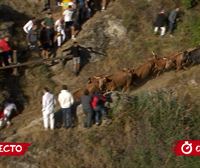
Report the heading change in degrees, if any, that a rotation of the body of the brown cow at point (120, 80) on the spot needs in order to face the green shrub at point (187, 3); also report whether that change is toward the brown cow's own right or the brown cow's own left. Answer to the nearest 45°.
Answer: approximately 135° to the brown cow's own right

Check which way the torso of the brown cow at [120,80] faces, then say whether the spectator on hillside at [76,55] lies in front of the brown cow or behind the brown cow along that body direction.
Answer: in front

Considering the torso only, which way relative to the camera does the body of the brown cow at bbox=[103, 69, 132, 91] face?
to the viewer's left

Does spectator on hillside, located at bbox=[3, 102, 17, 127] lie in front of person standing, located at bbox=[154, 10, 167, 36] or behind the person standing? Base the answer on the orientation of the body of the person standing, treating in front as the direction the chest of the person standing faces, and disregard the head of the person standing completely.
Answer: in front

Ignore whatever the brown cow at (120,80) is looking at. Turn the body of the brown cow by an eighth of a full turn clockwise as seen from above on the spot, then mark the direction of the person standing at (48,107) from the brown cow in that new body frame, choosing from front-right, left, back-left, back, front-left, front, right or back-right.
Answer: left

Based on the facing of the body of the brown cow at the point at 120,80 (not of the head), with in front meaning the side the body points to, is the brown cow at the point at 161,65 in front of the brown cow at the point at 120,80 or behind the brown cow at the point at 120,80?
behind

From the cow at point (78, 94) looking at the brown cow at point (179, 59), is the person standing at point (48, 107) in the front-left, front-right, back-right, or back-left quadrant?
back-right

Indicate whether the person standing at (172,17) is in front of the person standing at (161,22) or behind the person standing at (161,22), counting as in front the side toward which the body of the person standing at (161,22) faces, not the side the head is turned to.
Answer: behind

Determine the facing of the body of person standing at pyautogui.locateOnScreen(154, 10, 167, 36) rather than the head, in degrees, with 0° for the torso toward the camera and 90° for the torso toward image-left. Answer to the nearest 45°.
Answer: approximately 45°

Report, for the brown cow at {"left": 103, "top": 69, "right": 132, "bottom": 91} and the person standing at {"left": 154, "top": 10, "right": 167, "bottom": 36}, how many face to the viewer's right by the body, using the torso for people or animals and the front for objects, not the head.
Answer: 0

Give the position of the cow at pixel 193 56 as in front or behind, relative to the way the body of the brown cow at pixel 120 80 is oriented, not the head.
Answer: behind
